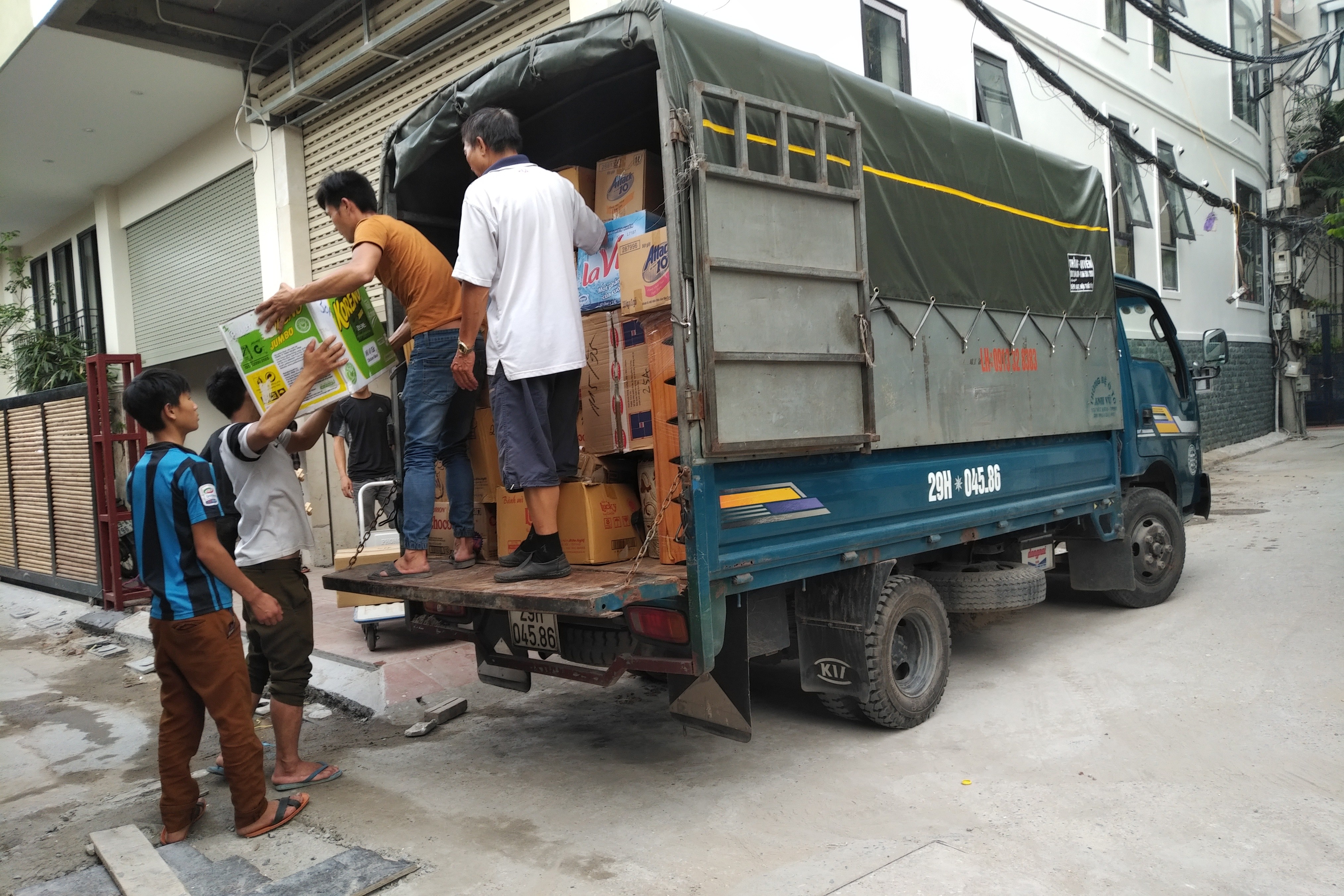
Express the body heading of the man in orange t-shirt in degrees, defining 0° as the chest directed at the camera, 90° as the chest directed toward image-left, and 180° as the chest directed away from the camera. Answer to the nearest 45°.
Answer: approximately 90°

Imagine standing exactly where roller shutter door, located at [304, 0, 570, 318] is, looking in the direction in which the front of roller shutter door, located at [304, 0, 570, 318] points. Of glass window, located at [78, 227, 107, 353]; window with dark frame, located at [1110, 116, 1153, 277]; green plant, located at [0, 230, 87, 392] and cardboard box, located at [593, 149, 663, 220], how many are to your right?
2

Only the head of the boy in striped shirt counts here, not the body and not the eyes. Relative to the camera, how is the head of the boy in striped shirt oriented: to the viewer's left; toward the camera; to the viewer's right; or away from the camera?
to the viewer's right

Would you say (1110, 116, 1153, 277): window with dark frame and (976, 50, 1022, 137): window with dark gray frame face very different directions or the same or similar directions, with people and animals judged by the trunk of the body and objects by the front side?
same or similar directions

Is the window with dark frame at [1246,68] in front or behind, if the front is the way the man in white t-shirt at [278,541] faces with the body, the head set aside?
in front

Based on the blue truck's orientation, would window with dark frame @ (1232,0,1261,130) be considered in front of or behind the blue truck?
in front

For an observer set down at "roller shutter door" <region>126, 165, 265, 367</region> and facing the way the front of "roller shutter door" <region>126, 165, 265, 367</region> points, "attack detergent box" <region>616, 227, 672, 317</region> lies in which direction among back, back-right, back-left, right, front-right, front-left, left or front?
front-left

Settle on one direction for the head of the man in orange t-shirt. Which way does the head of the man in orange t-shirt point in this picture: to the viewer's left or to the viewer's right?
to the viewer's left

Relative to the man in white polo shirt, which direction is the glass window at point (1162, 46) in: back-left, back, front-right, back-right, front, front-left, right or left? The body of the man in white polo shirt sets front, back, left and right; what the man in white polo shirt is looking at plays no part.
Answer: right
